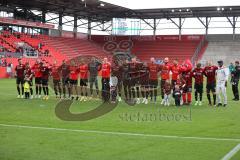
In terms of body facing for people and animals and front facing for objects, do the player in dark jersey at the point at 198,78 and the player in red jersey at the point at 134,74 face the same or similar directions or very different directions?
same or similar directions

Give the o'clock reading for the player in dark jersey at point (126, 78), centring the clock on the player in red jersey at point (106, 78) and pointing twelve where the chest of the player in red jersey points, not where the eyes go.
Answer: The player in dark jersey is roughly at 9 o'clock from the player in red jersey.

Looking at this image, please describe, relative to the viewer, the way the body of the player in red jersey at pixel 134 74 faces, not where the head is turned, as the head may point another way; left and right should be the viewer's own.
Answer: facing the viewer

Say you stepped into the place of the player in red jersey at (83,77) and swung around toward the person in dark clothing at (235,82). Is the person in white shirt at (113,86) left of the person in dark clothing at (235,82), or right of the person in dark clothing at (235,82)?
right

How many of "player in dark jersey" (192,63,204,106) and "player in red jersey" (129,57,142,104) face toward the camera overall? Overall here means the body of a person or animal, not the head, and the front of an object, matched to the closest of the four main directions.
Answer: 2

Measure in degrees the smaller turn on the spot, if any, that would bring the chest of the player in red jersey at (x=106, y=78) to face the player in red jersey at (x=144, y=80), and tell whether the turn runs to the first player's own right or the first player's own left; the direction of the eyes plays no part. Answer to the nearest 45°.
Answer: approximately 90° to the first player's own left

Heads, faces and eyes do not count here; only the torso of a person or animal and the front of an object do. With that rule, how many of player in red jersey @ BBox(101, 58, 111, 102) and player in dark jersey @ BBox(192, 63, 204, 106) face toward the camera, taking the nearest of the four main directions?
2

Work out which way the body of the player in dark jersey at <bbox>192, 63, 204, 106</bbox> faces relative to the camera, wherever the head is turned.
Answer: toward the camera
